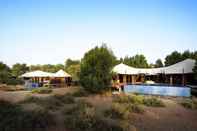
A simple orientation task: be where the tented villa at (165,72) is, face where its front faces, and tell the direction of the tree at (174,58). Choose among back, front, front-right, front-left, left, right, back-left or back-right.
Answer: back

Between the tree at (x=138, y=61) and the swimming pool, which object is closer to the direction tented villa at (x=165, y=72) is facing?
the swimming pool

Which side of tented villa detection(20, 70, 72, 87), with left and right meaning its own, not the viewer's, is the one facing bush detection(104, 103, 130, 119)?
front

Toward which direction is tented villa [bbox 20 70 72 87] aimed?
toward the camera

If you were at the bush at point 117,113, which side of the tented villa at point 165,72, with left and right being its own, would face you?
front

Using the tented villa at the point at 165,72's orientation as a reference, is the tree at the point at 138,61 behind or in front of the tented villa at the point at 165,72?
behind

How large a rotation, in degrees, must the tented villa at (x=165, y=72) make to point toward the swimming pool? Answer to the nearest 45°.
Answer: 0° — it already faces it

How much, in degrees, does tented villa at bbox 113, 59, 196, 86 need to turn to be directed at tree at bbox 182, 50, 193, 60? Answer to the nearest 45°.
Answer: approximately 180°

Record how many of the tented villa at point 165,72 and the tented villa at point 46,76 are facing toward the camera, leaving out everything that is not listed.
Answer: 2

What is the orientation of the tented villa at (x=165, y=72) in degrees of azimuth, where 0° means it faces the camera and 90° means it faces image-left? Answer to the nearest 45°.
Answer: approximately 0°

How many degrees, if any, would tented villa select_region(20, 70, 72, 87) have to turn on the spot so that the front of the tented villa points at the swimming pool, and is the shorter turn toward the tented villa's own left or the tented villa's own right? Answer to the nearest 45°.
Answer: approximately 45° to the tented villa's own left
